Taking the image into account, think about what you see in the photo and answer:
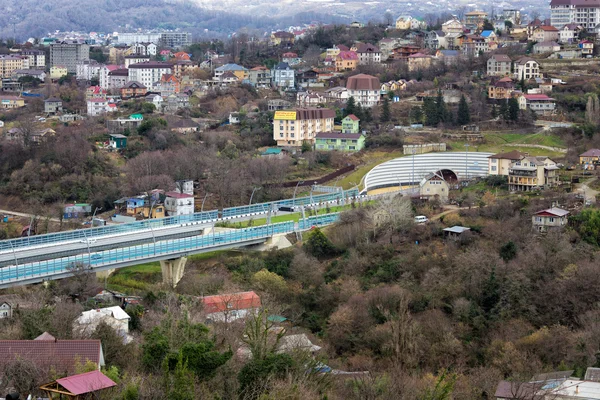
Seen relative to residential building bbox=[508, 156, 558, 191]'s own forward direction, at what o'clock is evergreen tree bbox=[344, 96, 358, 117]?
The evergreen tree is roughly at 5 o'clock from the residential building.

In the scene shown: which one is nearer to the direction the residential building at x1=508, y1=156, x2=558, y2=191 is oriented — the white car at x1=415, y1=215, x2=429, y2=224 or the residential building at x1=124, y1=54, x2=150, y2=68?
the white car

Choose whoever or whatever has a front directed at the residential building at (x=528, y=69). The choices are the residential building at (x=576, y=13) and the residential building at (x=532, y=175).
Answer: the residential building at (x=576, y=13)

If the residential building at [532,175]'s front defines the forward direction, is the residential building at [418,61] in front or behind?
behind

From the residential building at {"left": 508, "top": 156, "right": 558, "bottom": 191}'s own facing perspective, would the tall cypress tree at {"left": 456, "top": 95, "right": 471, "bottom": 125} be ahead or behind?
behind

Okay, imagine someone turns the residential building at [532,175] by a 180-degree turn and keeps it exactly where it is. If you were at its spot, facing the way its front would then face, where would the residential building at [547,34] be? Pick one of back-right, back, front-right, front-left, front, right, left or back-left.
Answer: front

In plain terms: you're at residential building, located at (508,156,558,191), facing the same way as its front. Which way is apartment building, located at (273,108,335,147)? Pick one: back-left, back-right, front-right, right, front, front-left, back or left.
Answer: back-right

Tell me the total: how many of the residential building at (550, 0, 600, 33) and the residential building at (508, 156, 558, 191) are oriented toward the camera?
2
